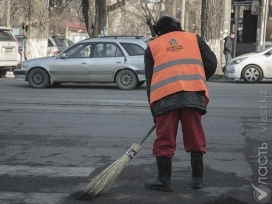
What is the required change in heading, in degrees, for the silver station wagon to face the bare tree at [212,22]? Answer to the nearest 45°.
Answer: approximately 135° to its right

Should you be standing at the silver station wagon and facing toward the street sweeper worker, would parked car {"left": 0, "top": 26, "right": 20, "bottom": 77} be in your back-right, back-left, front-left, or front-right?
back-right

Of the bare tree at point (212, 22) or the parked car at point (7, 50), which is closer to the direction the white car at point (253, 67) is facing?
the parked car

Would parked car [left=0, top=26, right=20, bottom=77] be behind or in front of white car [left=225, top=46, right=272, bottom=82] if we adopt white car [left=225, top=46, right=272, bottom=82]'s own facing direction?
in front

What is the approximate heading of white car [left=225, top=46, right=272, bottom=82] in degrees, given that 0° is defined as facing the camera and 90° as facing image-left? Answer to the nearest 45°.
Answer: approximately 90°

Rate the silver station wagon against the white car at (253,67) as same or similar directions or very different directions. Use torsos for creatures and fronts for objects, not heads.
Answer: same or similar directions

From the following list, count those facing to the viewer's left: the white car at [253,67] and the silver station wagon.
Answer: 2

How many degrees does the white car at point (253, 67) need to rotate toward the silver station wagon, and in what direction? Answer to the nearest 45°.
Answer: approximately 45° to its left

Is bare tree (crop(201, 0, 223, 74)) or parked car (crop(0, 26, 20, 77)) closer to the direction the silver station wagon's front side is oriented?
the parked car

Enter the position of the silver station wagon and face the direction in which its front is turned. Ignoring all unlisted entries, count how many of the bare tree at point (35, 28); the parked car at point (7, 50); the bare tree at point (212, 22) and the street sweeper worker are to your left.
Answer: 1

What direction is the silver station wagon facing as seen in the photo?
to the viewer's left

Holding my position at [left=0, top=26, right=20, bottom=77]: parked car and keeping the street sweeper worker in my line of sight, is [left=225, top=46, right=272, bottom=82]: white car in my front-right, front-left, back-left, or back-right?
front-left
